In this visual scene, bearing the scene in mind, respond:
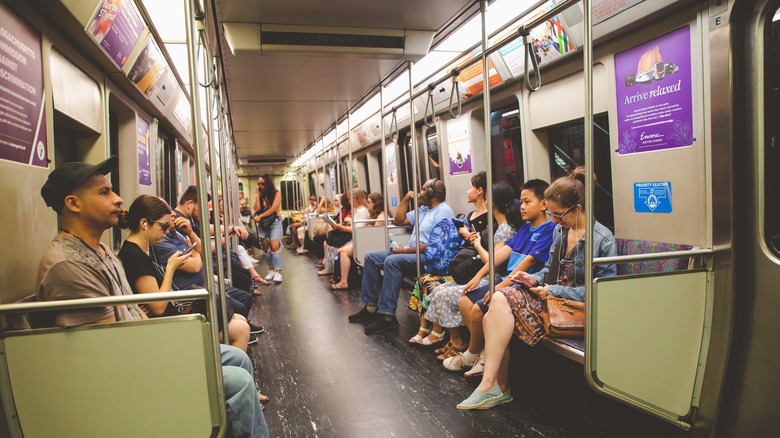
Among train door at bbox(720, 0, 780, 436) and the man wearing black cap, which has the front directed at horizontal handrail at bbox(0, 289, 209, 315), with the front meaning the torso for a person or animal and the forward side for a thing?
the train door

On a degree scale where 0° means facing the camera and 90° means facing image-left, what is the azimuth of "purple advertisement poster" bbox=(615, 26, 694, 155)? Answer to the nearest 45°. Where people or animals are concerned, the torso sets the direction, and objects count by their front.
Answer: approximately 45°

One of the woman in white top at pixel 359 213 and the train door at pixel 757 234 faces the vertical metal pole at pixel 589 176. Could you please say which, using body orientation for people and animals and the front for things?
the train door

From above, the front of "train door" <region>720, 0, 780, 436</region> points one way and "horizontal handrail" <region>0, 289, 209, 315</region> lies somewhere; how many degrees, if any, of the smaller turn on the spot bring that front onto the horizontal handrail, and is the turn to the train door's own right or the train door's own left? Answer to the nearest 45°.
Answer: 0° — it already faces it

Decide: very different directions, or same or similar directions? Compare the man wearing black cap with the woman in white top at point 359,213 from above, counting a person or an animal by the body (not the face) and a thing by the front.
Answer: very different directions

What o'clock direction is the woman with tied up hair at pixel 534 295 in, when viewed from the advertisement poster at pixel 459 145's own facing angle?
The woman with tied up hair is roughly at 10 o'clock from the advertisement poster.

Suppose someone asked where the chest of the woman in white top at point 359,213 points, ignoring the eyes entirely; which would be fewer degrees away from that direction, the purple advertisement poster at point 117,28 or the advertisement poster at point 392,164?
the purple advertisement poster

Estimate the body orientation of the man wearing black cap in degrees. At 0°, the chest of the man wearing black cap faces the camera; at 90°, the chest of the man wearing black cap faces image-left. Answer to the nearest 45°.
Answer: approximately 270°

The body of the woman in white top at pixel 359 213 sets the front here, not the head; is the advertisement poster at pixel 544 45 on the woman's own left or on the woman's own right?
on the woman's own left

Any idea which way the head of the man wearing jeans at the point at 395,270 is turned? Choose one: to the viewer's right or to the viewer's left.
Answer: to the viewer's left

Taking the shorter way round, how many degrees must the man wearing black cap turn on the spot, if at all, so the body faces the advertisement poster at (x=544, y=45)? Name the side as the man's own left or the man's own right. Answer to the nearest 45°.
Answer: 0° — they already face it

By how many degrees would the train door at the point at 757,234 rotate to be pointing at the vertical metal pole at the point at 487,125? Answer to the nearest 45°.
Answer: approximately 45° to its right

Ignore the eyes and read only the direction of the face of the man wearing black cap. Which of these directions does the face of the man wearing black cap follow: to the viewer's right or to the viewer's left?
to the viewer's right
